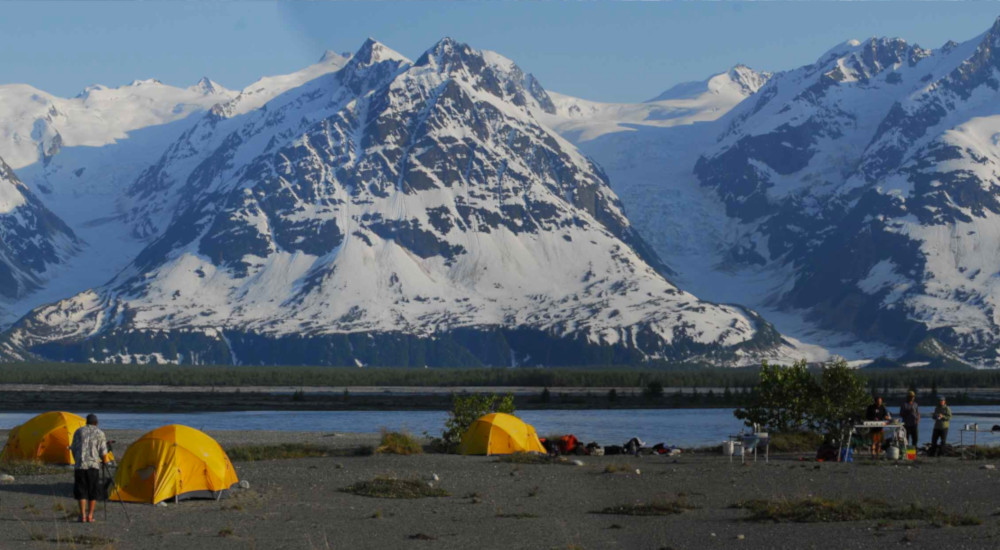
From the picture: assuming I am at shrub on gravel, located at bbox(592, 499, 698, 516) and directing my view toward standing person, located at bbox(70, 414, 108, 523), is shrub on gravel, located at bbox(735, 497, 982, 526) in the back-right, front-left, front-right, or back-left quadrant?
back-left

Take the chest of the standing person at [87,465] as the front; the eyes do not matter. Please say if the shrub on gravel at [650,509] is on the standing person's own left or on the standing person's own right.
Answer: on the standing person's own right

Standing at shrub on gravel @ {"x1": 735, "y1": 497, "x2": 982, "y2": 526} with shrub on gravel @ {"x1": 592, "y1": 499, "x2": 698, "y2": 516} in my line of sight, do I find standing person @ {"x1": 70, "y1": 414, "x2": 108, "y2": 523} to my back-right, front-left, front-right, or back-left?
front-left

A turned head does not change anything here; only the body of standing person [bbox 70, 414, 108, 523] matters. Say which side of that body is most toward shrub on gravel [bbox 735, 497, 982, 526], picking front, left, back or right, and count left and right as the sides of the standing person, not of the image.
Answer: right

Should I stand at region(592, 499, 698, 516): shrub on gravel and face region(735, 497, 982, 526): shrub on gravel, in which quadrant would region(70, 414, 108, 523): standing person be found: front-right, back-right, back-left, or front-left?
back-right

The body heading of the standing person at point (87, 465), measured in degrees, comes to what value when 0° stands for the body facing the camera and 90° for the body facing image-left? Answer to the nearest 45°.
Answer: approximately 180°
